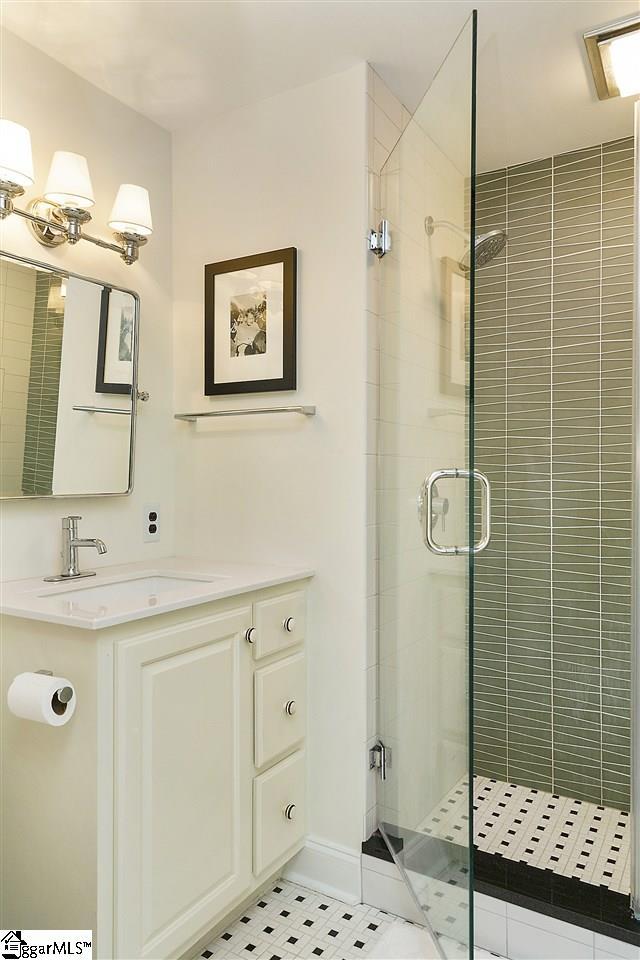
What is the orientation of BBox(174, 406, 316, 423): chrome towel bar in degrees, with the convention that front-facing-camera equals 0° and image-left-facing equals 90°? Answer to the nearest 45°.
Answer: approximately 45°

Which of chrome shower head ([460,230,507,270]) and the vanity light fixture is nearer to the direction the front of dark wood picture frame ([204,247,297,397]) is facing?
the vanity light fixture

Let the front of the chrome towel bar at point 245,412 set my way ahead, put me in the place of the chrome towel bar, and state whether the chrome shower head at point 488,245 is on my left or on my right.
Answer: on my left

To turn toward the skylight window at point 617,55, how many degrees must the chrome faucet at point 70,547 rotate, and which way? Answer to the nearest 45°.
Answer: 0° — it already faces it

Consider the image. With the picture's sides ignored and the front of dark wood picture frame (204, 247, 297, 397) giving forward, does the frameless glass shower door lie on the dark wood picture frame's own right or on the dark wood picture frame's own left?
on the dark wood picture frame's own left

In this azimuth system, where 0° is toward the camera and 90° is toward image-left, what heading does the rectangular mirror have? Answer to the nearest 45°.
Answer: approximately 315°
